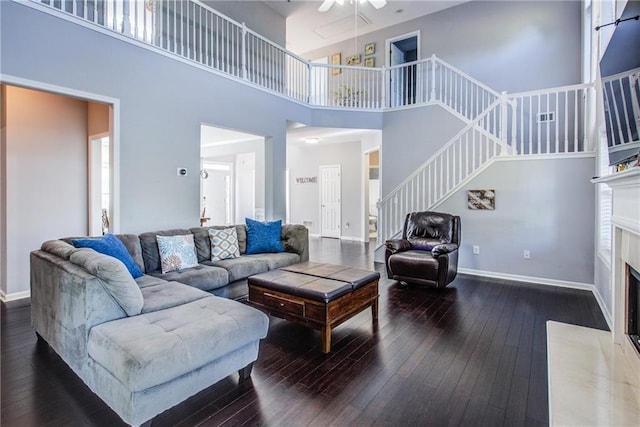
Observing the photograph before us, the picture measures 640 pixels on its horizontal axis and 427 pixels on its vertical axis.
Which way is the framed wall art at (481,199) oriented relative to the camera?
toward the camera

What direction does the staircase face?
to the viewer's left

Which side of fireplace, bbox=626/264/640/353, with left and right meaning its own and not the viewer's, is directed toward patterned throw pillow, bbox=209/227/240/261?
front

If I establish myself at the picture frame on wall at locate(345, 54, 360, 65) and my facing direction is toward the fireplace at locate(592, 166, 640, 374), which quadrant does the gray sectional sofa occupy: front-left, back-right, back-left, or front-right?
front-right

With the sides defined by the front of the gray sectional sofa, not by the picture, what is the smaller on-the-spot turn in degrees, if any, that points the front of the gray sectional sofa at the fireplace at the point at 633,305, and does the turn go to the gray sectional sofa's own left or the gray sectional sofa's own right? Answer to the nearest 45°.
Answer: approximately 45° to the gray sectional sofa's own left

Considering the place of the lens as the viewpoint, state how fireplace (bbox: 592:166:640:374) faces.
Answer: facing to the left of the viewer

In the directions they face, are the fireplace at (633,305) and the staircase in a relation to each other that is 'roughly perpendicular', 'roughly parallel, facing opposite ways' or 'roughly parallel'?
roughly parallel

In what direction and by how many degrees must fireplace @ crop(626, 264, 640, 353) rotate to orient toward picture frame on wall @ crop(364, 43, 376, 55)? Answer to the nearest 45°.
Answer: approximately 45° to its right

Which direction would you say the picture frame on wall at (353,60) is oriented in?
toward the camera

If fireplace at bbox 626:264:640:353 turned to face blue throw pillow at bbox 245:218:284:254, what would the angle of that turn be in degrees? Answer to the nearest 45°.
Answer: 0° — it already faces it

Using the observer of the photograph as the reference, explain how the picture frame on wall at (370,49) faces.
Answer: facing the viewer

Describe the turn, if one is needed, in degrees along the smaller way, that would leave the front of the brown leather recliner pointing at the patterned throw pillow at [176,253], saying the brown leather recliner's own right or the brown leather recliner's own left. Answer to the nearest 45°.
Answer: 0° — it already faces it

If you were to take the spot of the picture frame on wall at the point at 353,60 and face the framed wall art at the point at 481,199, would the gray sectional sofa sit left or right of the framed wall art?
right
